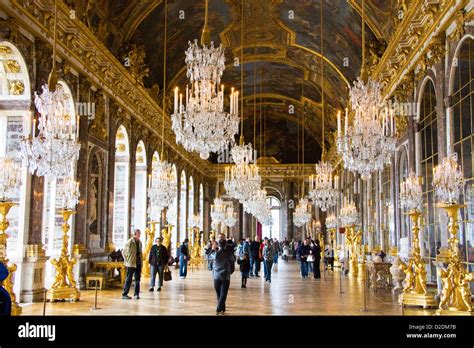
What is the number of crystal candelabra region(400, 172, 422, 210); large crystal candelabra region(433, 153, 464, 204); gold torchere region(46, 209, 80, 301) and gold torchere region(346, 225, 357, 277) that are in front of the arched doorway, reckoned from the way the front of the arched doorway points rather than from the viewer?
4

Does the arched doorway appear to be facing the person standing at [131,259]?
yes

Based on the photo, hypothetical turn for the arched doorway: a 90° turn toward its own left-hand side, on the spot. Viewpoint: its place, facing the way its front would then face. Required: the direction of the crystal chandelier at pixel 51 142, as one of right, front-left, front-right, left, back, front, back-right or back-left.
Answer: right

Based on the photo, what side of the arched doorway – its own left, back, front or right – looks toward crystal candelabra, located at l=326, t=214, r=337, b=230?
front

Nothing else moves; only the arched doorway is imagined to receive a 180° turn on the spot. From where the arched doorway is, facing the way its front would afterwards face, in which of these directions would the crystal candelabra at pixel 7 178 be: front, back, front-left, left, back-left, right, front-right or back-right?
back

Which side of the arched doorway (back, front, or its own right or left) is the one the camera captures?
front

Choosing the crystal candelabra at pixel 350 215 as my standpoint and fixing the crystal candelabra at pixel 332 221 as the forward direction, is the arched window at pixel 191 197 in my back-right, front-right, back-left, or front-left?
front-left

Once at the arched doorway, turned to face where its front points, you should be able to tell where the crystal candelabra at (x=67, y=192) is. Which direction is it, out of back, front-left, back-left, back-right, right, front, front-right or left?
front

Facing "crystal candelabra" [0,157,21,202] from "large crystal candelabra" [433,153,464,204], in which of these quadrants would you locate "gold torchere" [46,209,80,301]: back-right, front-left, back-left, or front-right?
front-right

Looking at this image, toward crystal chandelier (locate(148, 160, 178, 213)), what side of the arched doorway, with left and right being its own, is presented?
front

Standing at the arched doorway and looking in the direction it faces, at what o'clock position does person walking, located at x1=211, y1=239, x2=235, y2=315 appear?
The person walking is roughly at 12 o'clock from the arched doorway.

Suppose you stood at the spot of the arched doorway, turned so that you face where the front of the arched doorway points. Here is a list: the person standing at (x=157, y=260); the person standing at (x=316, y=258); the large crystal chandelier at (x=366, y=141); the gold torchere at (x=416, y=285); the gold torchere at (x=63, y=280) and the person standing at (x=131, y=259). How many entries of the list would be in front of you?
6

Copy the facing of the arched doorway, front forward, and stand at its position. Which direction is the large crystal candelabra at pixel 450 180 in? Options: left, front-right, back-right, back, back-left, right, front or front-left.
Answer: front

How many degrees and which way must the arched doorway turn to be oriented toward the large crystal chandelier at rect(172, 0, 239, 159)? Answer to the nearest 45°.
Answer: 0° — it already faces it

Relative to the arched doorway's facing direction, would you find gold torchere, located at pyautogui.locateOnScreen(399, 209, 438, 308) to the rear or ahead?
ahead

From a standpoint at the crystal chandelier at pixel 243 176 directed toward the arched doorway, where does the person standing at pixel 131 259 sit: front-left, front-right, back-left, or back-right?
back-left
